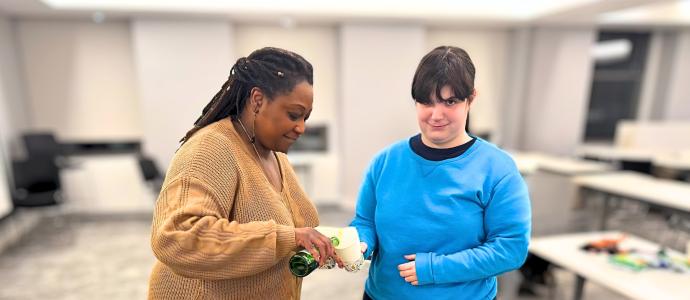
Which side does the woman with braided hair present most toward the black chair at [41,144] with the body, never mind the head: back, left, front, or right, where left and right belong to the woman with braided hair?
back

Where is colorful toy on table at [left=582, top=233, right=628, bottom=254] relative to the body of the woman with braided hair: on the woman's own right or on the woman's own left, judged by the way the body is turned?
on the woman's own left

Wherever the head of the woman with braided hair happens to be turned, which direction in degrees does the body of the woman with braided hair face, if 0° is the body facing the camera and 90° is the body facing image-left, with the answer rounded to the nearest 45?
approximately 315°

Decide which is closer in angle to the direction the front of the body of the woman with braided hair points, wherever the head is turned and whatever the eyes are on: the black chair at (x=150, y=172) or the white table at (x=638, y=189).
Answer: the white table

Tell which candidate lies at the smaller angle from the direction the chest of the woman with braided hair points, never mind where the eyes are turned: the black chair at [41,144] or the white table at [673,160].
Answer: the white table

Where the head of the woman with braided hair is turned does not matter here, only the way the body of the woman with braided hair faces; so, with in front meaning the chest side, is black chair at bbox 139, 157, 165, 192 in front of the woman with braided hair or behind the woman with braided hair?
behind

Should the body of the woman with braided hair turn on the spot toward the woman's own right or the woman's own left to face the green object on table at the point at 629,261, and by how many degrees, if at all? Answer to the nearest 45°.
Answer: approximately 45° to the woman's own left

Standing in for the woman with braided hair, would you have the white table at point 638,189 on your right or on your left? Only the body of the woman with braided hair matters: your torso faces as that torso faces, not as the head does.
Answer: on your left

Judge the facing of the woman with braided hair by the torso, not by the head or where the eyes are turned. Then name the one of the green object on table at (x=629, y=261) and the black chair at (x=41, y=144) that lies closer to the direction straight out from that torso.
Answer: the green object on table

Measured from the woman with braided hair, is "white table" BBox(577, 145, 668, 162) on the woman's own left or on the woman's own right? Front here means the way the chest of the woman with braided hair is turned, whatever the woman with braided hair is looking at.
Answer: on the woman's own left

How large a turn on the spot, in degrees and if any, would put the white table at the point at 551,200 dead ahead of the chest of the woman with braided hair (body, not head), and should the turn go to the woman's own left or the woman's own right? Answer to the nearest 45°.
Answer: approximately 90° to the woman's own left
